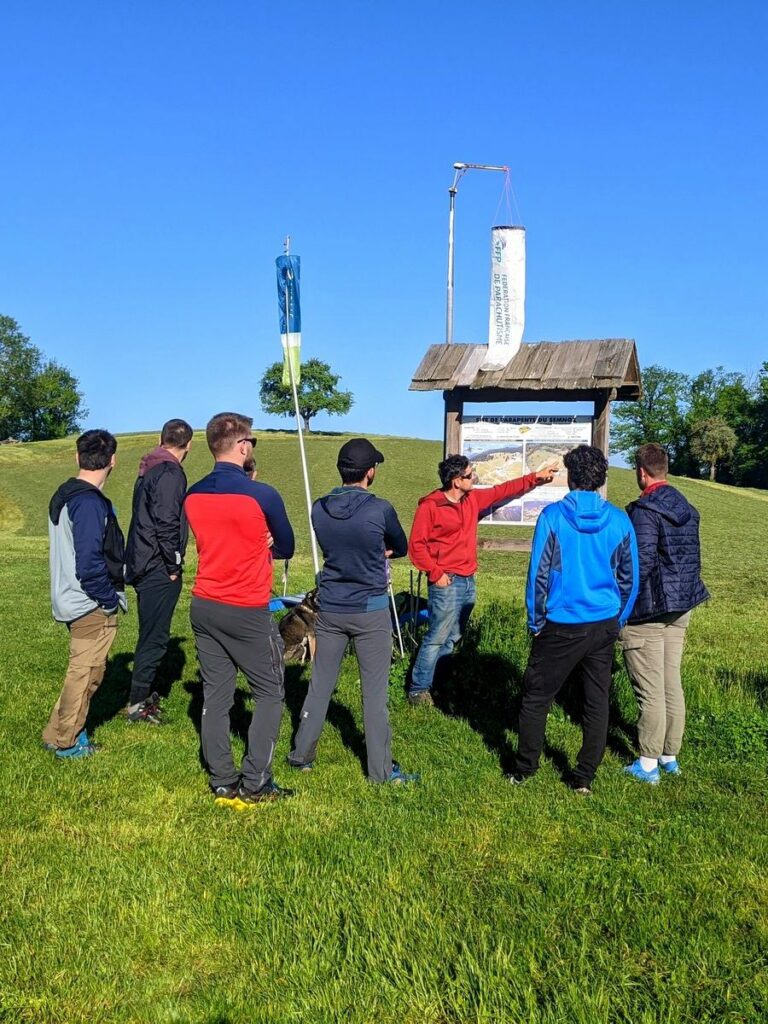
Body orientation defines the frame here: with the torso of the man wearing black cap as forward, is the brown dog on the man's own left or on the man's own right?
on the man's own left

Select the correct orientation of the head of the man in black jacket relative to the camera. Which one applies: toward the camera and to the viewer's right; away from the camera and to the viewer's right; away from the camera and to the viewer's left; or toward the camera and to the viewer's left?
away from the camera and to the viewer's right

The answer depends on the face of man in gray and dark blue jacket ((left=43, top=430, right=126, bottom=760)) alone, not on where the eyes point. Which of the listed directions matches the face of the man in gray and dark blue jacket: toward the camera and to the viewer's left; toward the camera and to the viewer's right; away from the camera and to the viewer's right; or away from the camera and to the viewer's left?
away from the camera and to the viewer's right

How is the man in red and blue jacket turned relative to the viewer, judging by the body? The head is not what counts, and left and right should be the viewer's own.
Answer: facing away from the viewer and to the right of the viewer

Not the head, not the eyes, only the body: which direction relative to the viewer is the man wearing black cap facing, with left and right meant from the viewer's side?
facing away from the viewer and to the right of the viewer

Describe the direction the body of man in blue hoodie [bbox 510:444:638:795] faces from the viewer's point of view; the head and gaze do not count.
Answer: away from the camera

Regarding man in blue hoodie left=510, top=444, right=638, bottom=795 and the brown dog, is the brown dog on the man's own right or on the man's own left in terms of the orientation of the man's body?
on the man's own left

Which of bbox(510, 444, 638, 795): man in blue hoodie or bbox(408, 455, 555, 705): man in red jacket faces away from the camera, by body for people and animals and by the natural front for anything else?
the man in blue hoodie

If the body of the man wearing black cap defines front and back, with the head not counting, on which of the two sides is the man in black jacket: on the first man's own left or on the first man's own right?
on the first man's own left

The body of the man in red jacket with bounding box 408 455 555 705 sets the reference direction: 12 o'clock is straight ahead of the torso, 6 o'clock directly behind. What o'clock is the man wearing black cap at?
The man wearing black cap is roughly at 2 o'clock from the man in red jacket.

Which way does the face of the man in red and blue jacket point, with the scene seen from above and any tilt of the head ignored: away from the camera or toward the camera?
away from the camera
